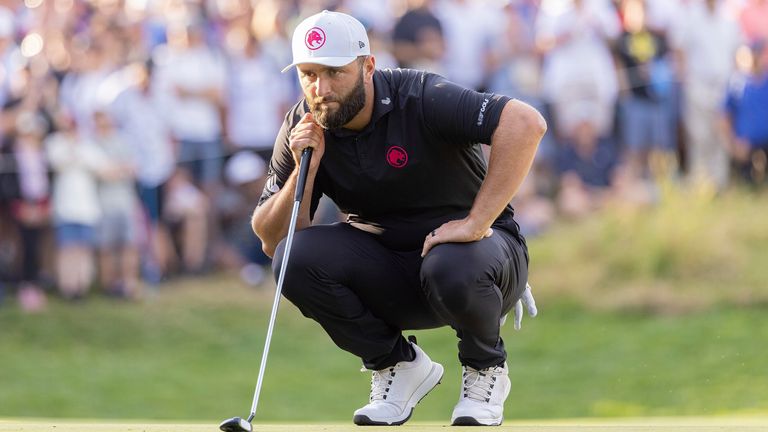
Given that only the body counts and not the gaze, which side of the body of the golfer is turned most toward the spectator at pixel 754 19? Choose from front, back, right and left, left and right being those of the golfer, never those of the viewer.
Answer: back

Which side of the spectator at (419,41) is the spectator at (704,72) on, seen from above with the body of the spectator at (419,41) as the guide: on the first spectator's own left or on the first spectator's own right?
on the first spectator's own left

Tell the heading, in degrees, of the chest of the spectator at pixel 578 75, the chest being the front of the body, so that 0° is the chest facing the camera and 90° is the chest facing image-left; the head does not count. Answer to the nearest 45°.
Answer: approximately 0°

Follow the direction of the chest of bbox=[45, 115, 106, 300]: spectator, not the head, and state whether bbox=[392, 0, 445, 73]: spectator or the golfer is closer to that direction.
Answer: the golfer

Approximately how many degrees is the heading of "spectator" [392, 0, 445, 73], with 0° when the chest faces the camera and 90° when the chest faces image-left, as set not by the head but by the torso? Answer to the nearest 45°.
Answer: approximately 0°

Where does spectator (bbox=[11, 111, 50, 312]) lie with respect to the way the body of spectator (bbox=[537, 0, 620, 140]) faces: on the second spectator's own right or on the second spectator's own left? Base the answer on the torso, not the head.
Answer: on the second spectator's own right

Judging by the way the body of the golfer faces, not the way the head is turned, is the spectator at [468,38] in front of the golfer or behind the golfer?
behind

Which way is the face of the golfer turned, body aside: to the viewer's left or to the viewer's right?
to the viewer's left

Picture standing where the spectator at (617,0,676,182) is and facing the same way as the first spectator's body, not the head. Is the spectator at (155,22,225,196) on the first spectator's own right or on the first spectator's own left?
on the first spectator's own right
